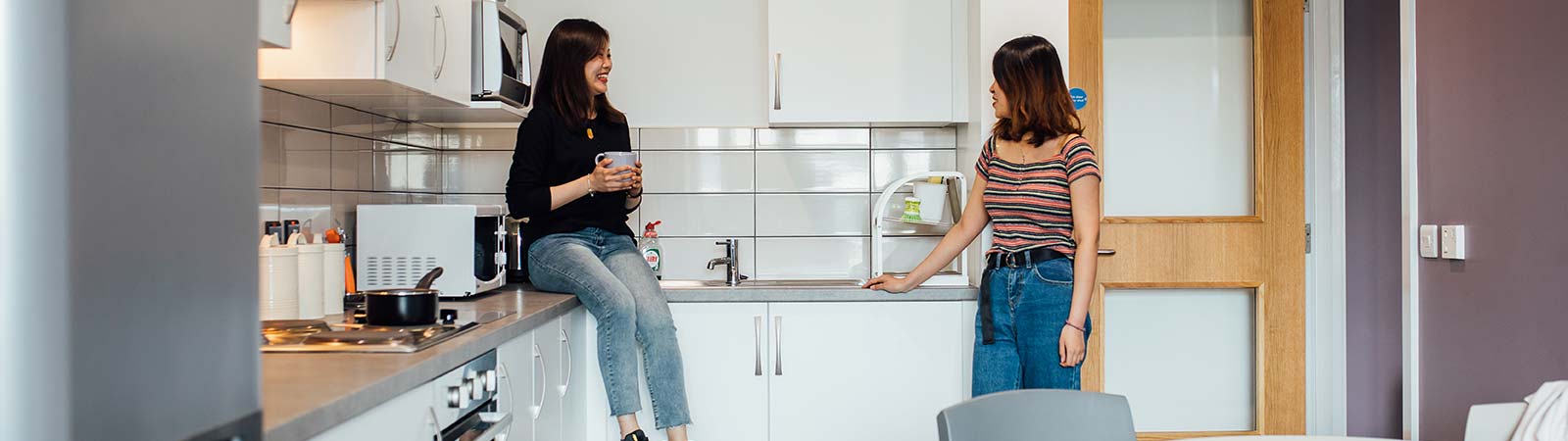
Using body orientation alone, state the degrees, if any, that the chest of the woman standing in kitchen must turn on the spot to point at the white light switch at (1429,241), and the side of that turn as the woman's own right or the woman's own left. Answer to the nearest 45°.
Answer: approximately 135° to the woman's own left

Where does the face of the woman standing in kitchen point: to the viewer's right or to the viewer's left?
to the viewer's left

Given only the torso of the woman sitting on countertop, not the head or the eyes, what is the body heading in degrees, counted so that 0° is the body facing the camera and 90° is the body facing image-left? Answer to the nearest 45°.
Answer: approximately 315°

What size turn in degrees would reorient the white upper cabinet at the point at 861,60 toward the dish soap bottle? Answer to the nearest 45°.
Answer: approximately 90° to its right

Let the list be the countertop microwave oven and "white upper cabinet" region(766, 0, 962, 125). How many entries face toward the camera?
1

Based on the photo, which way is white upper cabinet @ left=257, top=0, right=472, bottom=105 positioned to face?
to the viewer's right

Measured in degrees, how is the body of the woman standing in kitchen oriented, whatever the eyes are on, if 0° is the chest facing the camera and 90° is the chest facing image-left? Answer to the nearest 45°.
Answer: approximately 45°

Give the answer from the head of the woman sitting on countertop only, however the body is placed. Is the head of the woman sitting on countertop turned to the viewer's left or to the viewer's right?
to the viewer's right

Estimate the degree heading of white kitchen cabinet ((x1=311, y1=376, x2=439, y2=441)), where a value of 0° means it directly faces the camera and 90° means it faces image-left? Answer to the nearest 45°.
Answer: approximately 315°

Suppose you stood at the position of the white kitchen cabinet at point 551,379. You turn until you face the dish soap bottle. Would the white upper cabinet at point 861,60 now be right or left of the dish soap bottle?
right

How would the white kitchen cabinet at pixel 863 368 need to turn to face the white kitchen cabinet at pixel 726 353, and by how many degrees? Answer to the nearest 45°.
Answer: approximately 90° to its right

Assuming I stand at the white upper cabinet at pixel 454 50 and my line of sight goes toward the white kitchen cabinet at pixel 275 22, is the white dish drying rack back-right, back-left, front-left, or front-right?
back-left
